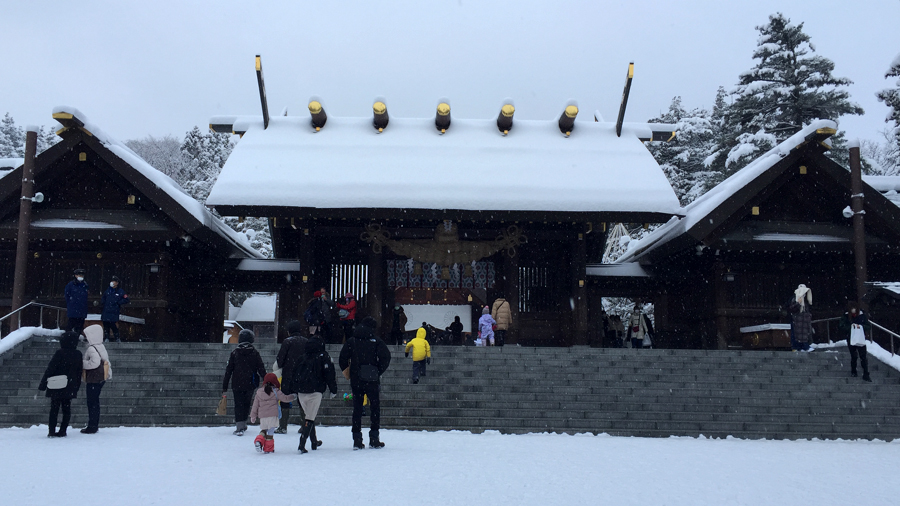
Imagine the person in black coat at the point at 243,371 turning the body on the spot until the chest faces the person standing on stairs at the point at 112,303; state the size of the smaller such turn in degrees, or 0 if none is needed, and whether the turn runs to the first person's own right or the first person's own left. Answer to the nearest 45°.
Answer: approximately 45° to the first person's own left

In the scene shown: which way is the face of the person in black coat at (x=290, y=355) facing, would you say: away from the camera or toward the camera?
away from the camera

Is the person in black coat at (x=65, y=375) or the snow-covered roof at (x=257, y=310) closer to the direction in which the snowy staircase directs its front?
the person in black coat

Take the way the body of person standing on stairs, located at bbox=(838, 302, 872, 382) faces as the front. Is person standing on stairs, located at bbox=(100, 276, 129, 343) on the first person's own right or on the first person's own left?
on the first person's own right

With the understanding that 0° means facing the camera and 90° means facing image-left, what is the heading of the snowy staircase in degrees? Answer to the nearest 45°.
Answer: approximately 0°

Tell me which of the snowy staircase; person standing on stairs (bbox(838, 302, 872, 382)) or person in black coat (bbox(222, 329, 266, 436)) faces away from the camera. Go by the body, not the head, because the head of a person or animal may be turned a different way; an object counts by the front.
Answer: the person in black coat

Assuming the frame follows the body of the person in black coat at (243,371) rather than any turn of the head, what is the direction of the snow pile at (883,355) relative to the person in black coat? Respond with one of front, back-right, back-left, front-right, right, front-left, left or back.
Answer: right

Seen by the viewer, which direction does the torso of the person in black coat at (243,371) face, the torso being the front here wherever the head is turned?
away from the camera

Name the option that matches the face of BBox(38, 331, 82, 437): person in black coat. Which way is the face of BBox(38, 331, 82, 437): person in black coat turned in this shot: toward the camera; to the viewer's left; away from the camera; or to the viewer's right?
away from the camera

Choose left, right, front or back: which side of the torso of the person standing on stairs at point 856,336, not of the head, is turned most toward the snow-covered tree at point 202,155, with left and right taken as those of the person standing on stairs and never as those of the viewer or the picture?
right

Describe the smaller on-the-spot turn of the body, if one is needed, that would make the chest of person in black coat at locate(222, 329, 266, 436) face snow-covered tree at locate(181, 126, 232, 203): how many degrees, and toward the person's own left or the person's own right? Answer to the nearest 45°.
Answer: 0° — they already face it

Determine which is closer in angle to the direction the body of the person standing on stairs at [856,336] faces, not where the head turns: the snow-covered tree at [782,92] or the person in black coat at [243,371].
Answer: the person in black coat

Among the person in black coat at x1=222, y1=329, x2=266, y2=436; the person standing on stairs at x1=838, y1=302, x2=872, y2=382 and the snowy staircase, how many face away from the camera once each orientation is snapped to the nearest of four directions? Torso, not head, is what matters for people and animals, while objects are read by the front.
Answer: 1

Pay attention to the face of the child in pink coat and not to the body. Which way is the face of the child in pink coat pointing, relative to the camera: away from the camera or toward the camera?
away from the camera
